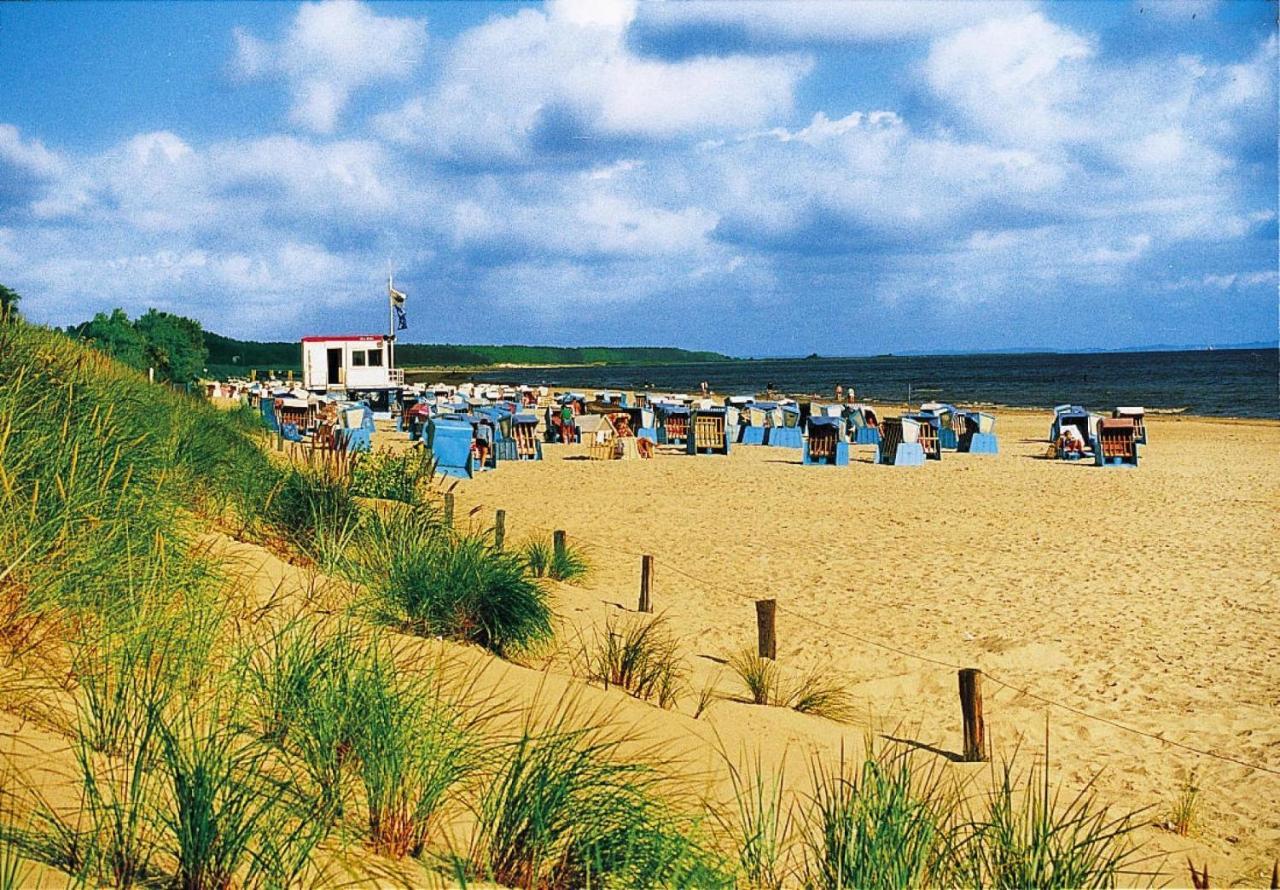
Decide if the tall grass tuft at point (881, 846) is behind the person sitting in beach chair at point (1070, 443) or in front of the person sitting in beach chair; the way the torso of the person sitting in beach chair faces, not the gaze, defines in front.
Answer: in front

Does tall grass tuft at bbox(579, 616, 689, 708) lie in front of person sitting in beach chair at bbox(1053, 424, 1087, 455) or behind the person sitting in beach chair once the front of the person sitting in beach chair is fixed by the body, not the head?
in front

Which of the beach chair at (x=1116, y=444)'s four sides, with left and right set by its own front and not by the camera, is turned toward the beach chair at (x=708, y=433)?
right

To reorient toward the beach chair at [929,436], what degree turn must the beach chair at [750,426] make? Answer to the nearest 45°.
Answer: approximately 90° to its left

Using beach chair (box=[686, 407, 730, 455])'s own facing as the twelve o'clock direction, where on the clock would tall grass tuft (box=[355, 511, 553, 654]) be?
The tall grass tuft is roughly at 12 o'clock from the beach chair.

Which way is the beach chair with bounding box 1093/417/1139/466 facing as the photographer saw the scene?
facing the viewer

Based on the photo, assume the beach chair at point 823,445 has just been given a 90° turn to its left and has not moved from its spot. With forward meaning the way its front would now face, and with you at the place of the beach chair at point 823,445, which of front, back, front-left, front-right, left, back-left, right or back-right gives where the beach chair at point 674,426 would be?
back-left

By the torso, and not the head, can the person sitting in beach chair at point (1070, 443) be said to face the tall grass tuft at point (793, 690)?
yes

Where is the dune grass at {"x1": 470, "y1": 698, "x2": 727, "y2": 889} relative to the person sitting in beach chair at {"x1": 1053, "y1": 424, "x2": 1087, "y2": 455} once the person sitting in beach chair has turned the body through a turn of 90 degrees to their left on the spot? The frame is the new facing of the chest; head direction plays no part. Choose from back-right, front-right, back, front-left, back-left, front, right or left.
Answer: right

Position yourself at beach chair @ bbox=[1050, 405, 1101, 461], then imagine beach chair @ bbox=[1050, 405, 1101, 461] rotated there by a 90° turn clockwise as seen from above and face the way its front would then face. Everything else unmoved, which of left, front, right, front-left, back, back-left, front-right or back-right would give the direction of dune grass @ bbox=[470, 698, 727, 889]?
left

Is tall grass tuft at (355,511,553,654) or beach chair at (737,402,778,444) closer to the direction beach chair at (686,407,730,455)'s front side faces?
the tall grass tuft

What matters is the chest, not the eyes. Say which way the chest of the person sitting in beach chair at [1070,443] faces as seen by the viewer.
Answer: toward the camera

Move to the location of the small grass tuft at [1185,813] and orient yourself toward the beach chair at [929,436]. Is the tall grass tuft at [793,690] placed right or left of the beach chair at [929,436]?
left

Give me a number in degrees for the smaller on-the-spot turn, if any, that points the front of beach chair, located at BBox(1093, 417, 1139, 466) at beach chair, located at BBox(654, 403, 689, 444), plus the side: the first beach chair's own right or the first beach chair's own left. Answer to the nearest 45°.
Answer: approximately 90° to the first beach chair's own right

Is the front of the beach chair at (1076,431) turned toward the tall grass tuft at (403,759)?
yes
